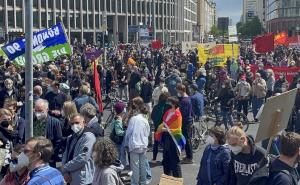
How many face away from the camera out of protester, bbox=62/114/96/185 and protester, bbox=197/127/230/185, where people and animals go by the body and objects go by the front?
0

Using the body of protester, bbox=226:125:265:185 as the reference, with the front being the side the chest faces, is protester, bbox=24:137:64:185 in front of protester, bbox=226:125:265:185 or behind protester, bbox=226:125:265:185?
in front

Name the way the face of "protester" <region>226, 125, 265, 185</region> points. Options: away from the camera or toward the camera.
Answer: toward the camera

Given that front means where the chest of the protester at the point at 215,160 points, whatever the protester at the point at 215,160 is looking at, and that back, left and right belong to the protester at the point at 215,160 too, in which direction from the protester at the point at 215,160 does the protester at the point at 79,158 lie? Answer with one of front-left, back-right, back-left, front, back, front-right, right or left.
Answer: front-right

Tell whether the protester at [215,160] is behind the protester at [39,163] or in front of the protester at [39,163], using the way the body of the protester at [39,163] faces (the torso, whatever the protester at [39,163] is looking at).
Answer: behind

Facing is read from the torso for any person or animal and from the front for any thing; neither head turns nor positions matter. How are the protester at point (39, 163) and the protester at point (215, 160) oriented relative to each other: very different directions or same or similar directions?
same or similar directions

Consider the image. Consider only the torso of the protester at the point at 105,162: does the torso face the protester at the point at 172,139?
no

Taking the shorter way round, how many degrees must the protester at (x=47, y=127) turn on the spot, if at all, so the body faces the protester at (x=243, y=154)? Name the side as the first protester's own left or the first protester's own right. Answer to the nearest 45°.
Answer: approximately 90° to the first protester's own left

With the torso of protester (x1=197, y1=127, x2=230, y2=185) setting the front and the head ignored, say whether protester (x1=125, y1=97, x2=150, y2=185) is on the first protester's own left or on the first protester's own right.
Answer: on the first protester's own right

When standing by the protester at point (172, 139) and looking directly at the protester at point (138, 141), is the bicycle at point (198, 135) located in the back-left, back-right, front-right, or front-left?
back-right

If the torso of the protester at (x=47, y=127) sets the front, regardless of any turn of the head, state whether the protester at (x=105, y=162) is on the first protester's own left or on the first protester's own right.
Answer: on the first protester's own left

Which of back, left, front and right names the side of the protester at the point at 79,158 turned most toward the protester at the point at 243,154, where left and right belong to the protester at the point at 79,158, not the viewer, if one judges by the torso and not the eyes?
left

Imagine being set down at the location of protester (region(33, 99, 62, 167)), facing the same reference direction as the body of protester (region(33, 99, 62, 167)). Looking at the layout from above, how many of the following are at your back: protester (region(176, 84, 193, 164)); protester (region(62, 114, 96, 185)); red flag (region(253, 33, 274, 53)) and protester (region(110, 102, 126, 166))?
3

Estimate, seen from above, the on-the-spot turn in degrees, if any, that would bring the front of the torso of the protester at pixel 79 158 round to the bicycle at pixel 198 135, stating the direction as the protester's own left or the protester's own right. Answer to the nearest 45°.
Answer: approximately 180°

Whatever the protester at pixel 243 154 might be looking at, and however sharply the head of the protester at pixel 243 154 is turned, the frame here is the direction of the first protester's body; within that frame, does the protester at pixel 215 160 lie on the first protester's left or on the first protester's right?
on the first protester's right
